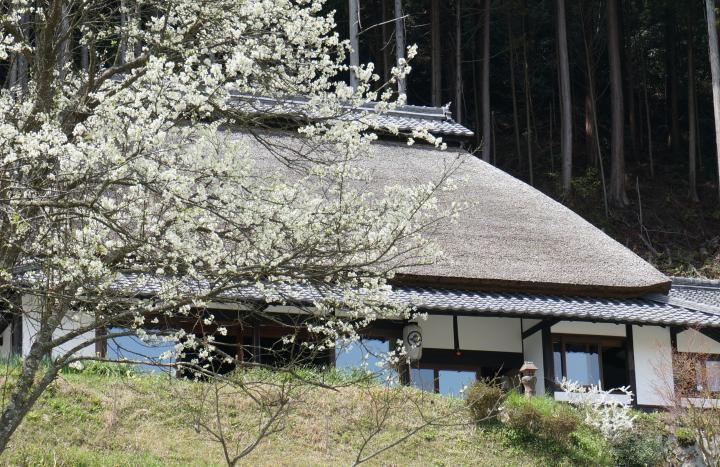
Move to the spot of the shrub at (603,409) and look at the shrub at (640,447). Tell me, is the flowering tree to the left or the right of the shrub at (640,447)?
right

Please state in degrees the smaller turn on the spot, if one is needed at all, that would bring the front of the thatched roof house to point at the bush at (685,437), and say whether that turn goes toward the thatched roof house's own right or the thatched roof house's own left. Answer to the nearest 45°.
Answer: approximately 45° to the thatched roof house's own left

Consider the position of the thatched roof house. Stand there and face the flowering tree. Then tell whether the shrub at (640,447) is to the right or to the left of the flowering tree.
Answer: left

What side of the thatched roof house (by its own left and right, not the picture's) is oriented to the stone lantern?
front

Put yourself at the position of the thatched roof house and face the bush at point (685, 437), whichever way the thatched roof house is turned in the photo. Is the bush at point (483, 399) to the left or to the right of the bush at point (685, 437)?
right

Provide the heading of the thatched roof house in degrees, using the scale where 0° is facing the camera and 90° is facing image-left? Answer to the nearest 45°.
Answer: approximately 0°

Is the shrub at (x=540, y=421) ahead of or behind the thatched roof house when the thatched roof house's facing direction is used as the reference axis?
ahead

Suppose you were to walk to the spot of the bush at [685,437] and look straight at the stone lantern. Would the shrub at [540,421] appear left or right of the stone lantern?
left

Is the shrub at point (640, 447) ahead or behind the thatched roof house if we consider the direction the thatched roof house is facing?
ahead
